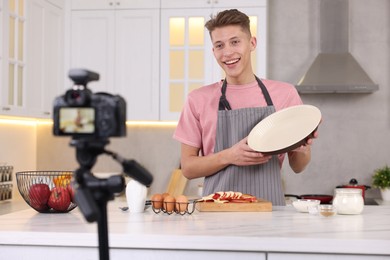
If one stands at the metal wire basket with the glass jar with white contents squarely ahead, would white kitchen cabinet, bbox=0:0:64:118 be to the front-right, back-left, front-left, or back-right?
back-left

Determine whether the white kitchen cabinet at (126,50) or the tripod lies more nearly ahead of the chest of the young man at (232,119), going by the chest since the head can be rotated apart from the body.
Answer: the tripod

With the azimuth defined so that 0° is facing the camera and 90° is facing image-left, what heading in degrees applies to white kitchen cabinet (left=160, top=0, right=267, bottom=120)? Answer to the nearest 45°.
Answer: approximately 0°

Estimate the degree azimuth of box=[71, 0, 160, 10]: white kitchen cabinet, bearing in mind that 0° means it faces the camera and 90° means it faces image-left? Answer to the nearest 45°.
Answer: approximately 0°

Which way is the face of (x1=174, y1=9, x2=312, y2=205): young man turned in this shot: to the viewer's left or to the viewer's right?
to the viewer's left

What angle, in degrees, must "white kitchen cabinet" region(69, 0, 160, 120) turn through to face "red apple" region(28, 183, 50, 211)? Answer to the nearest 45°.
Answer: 0° — it already faces it
